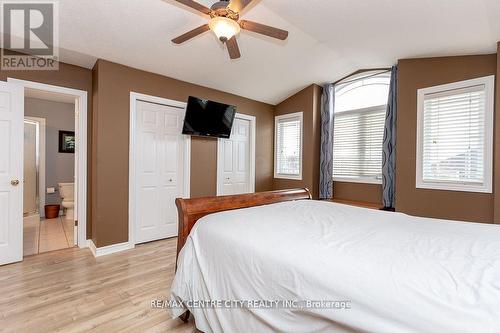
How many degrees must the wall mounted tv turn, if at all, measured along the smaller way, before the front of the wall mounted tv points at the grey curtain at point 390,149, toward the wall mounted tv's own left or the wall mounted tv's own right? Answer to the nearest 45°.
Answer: approximately 45° to the wall mounted tv's own left

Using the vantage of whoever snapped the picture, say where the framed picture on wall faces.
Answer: facing the viewer

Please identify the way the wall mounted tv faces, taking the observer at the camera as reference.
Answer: facing the viewer and to the right of the viewer

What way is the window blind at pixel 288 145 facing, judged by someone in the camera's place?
facing the viewer and to the left of the viewer

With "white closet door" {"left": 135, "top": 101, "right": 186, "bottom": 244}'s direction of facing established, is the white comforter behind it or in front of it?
in front

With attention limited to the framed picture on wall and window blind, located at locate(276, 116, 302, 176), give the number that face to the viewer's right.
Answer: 0

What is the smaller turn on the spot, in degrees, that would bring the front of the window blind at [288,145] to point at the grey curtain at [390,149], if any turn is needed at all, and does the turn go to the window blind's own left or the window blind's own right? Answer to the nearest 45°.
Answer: approximately 90° to the window blind's own left

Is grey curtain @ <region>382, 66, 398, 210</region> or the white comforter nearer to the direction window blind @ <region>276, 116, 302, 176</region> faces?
the white comforter

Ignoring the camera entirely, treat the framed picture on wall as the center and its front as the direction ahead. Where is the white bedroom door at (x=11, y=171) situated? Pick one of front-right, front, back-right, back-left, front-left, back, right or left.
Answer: front

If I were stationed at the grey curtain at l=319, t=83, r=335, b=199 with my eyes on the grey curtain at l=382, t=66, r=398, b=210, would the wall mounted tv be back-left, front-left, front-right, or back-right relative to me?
back-right

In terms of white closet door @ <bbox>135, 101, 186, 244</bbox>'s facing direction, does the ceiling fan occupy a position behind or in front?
in front
